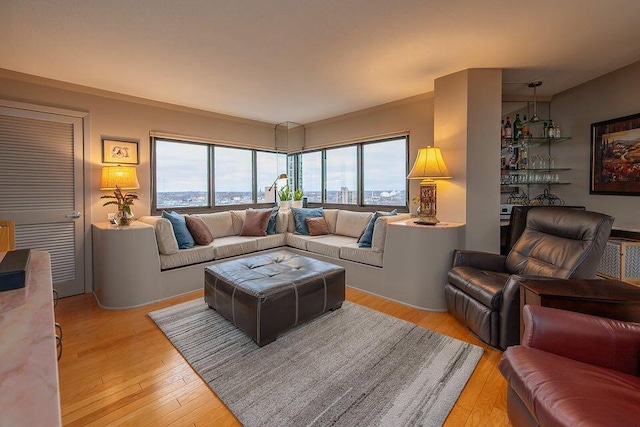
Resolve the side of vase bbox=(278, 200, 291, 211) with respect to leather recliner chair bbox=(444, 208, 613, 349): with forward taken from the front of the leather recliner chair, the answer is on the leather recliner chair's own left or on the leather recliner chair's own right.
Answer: on the leather recliner chair's own right

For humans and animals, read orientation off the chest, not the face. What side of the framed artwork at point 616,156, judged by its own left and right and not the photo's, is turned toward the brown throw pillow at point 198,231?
front

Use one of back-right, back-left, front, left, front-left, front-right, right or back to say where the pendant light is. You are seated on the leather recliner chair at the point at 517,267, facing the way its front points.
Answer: back-right

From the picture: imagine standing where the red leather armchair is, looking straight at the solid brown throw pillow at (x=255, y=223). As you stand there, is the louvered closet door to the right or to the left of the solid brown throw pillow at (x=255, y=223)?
left

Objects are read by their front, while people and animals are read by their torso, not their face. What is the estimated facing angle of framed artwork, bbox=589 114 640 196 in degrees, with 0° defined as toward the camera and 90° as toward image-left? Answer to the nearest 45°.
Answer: approximately 45°

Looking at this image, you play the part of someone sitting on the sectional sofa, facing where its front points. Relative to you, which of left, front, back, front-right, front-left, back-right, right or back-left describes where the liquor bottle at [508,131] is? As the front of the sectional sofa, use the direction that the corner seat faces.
left

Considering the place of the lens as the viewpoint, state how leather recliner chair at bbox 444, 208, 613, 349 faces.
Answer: facing the viewer and to the left of the viewer

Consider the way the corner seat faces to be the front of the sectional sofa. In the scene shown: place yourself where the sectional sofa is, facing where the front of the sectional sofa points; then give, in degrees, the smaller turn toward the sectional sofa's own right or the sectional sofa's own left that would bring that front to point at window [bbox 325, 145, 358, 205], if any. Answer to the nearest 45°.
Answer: approximately 135° to the sectional sofa's own left

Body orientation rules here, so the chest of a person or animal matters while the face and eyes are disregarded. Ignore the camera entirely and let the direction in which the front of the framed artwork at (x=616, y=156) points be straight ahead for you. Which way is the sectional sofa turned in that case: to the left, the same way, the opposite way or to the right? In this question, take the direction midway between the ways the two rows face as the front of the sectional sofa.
to the left

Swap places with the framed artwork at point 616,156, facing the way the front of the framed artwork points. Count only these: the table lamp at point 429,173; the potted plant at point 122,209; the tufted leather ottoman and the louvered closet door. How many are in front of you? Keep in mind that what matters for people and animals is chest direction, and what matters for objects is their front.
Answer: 4

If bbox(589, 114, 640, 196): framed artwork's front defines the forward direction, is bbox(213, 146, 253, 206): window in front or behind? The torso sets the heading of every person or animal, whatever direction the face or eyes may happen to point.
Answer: in front

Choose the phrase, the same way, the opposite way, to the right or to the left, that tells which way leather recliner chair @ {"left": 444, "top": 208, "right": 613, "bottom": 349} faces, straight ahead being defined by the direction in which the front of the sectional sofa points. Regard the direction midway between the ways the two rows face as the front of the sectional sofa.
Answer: to the right

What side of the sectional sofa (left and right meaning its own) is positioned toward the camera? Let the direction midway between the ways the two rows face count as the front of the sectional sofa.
front

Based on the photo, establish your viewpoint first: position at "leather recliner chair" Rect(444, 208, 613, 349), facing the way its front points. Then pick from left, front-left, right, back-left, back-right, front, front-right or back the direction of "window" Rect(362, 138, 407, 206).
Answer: right
